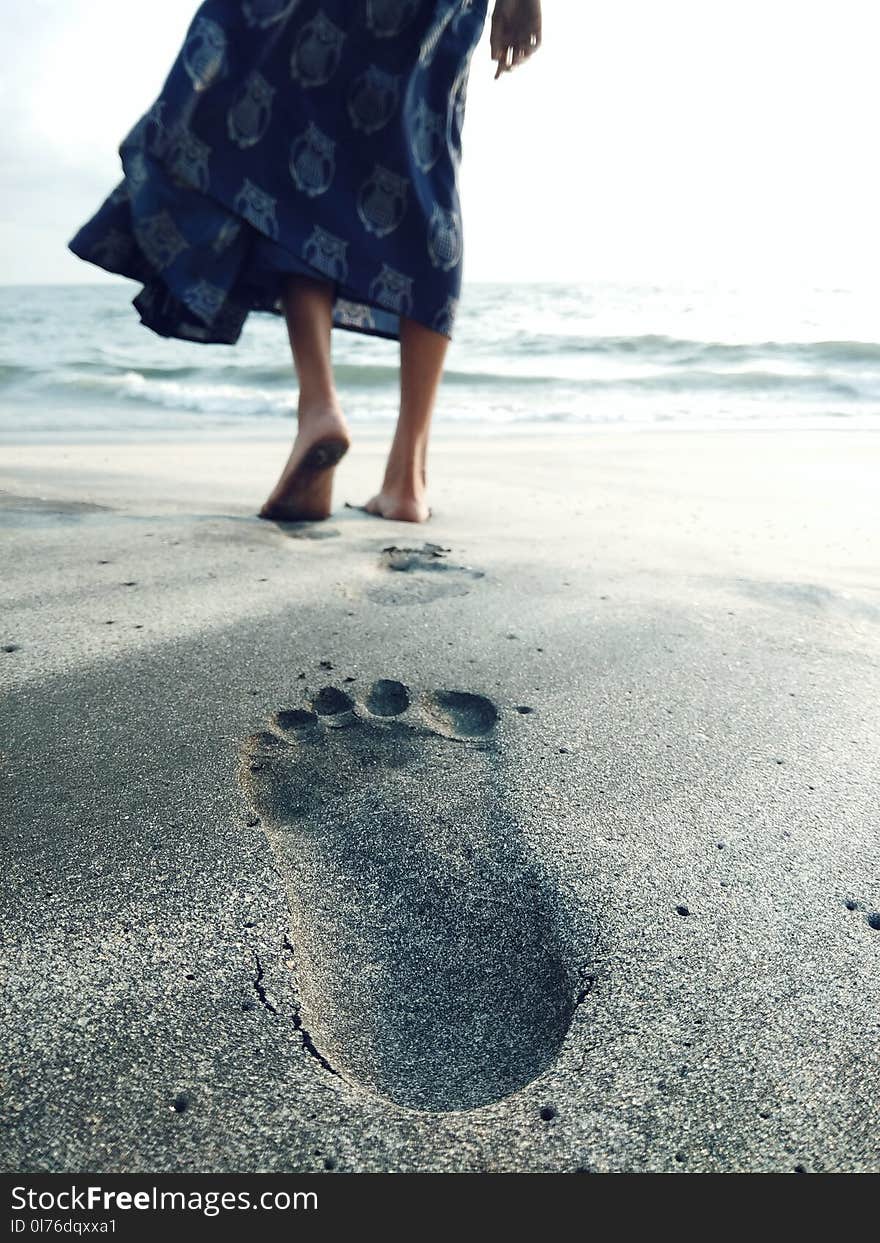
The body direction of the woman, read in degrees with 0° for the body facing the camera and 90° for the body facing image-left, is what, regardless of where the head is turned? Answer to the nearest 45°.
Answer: approximately 180°

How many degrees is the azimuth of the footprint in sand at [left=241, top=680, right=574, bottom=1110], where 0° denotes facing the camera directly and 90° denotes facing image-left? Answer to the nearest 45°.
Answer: approximately 180°

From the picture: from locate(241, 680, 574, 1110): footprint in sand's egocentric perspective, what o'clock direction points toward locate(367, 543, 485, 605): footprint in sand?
locate(367, 543, 485, 605): footprint in sand is roughly at 12 o'clock from locate(241, 680, 574, 1110): footprint in sand.

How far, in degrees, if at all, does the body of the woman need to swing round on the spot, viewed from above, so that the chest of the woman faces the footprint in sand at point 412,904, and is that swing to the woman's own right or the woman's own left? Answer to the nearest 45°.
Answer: approximately 180°

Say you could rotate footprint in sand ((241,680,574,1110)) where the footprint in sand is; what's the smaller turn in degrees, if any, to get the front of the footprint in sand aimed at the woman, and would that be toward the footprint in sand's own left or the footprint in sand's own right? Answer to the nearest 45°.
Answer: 0° — it already faces them

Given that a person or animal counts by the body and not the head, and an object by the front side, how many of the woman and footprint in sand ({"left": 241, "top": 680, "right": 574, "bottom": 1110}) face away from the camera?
2
